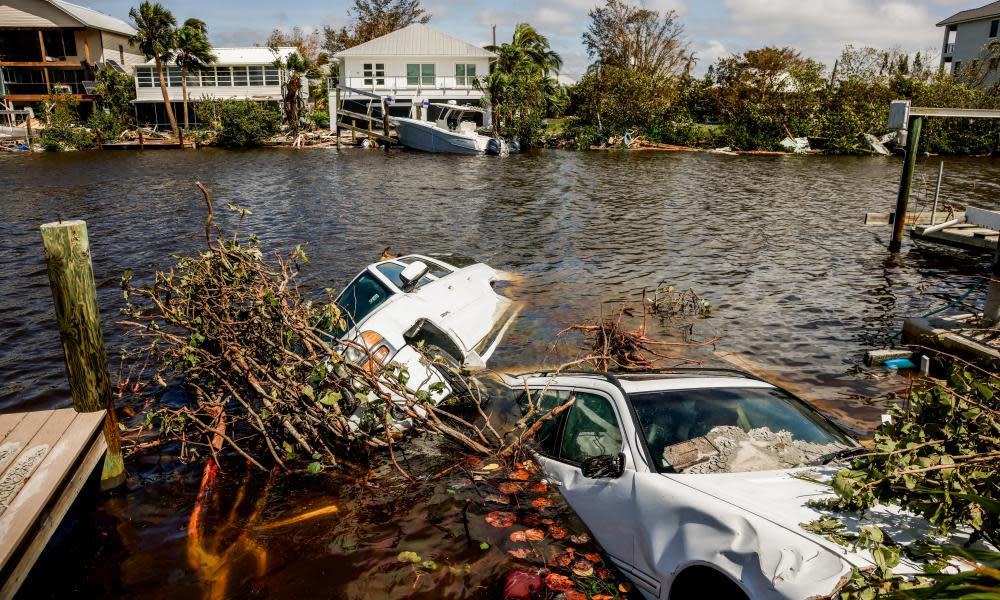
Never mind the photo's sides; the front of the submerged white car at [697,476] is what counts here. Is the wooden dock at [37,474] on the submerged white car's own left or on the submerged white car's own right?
on the submerged white car's own right

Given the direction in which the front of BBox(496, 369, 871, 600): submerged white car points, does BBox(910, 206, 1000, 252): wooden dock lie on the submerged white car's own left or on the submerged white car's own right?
on the submerged white car's own left

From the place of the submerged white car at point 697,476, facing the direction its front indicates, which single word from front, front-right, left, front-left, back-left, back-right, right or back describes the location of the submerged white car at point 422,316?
back

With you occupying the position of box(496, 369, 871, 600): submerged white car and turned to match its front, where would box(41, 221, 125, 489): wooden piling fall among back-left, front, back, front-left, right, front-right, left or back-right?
back-right

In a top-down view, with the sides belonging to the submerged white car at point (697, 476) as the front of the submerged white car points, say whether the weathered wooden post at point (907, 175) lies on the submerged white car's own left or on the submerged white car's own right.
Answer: on the submerged white car's own left

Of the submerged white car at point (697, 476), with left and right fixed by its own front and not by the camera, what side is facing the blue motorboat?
back

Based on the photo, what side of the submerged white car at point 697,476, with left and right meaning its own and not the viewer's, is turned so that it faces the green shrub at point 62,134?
back
